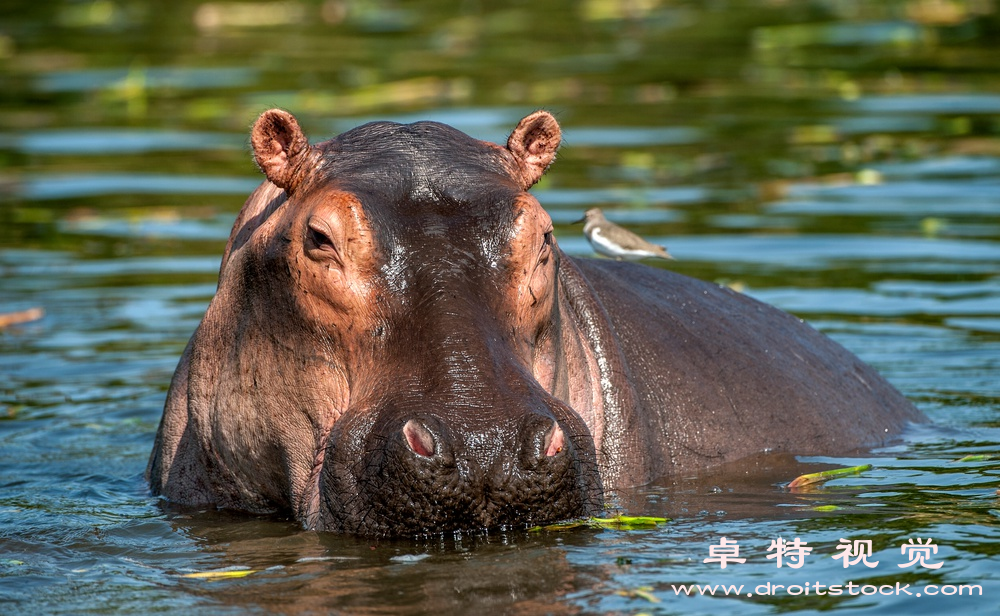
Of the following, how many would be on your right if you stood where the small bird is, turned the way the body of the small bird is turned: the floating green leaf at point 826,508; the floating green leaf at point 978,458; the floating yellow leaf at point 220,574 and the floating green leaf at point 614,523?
0

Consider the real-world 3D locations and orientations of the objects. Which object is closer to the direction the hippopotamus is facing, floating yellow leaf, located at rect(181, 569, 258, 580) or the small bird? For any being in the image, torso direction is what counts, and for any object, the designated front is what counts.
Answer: the floating yellow leaf

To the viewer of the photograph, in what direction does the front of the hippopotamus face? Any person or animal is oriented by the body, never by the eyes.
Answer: facing the viewer and to the left of the viewer

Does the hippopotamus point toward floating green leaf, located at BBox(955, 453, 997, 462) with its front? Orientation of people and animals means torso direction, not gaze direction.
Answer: no

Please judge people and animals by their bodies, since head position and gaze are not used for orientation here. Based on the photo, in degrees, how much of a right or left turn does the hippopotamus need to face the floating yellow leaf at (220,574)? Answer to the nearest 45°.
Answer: approximately 45° to its right

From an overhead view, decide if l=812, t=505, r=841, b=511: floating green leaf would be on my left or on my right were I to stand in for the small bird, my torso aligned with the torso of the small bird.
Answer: on my left

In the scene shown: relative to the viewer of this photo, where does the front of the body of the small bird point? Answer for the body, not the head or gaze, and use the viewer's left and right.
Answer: facing to the left of the viewer

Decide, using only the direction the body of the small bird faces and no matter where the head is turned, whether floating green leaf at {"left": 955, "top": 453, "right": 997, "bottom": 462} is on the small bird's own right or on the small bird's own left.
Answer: on the small bird's own left

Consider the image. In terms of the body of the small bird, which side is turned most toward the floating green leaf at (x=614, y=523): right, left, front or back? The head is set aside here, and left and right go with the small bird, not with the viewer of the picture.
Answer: left

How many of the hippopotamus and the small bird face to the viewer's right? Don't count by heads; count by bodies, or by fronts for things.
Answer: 0
